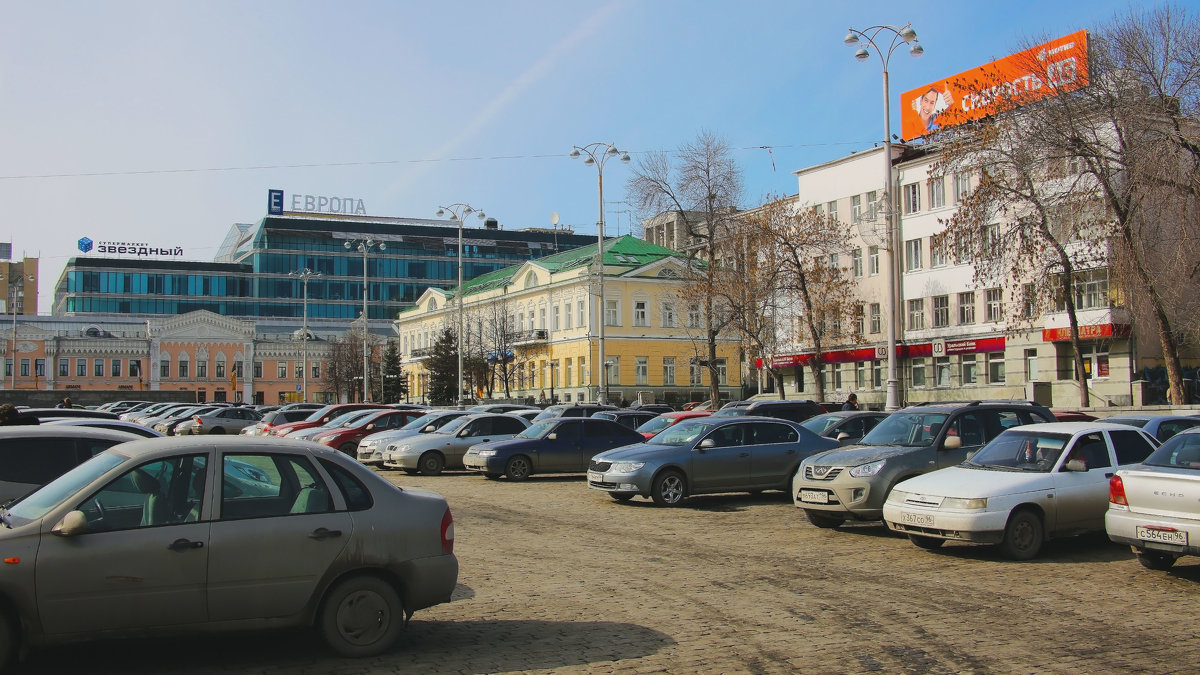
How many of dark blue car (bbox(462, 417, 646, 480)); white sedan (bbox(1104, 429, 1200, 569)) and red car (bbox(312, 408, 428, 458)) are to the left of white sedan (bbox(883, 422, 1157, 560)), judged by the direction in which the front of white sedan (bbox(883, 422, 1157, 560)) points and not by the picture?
1

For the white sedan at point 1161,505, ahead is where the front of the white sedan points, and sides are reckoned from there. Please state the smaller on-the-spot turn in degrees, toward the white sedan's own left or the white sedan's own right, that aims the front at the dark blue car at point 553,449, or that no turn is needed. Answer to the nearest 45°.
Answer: approximately 90° to the white sedan's own left

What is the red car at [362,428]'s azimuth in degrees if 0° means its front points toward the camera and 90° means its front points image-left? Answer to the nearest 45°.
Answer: approximately 45°

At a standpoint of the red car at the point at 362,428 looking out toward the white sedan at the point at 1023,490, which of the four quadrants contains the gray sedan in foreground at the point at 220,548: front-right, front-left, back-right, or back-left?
front-right

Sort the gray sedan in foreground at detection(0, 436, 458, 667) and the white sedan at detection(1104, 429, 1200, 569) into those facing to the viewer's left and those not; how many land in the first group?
1

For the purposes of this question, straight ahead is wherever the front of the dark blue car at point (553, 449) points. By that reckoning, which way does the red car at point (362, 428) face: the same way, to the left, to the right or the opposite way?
the same way

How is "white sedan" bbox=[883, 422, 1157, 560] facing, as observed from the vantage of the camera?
facing the viewer and to the left of the viewer

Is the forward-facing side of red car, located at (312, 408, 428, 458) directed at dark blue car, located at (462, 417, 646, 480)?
no

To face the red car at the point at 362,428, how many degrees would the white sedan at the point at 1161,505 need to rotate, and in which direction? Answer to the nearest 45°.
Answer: approximately 90° to its left

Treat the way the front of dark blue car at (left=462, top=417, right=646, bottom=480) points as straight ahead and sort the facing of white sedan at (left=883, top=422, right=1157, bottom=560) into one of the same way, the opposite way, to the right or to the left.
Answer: the same way

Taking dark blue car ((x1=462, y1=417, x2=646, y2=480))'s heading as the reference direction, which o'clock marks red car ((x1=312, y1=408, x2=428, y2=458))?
The red car is roughly at 3 o'clock from the dark blue car.

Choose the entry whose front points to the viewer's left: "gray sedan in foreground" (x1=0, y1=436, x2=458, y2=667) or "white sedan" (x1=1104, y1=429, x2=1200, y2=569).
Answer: the gray sedan in foreground

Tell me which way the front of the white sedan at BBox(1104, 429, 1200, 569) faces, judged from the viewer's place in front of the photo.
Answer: facing away from the viewer and to the right of the viewer

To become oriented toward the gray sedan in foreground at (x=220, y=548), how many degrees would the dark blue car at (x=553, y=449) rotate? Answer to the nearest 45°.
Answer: approximately 45° to its left

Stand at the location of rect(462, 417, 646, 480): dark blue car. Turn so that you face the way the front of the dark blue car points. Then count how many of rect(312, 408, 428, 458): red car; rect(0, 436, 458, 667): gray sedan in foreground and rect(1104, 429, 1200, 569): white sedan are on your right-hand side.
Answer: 1

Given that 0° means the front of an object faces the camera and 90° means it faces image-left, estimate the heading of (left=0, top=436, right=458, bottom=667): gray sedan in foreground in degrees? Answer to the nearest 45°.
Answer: approximately 90°
